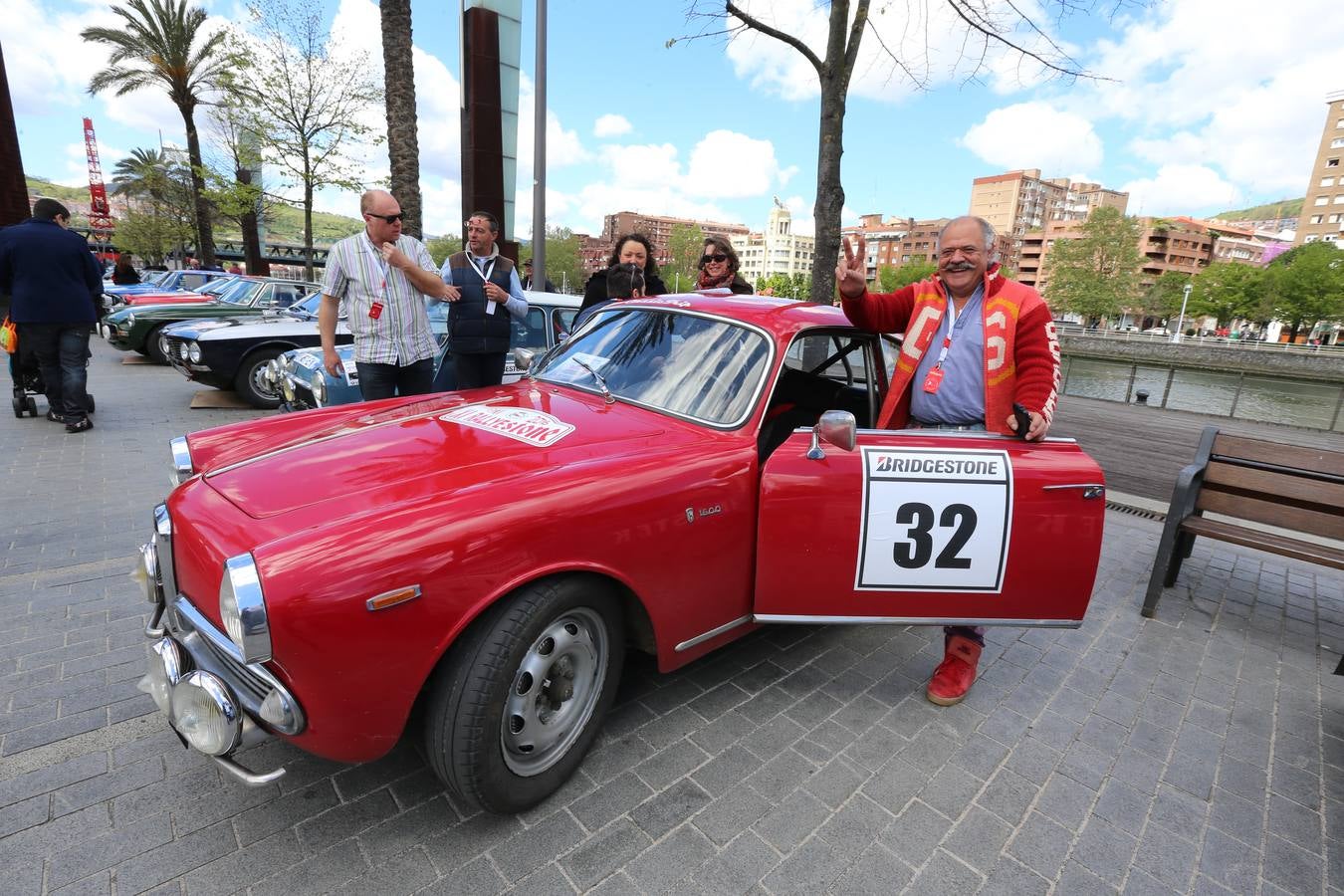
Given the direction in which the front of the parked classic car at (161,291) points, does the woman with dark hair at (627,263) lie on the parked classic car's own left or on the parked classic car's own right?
on the parked classic car's own left

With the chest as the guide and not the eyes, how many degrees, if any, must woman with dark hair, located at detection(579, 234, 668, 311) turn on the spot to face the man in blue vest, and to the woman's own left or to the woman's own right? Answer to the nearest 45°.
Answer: approximately 45° to the woman's own right

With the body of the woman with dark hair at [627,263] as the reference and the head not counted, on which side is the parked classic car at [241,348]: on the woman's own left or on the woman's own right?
on the woman's own right

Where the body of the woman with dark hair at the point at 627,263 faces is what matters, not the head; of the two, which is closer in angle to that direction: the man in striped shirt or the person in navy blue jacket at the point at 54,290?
the man in striped shirt

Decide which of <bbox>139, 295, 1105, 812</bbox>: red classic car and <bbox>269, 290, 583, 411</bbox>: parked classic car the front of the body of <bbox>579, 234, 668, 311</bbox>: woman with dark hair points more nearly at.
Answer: the red classic car

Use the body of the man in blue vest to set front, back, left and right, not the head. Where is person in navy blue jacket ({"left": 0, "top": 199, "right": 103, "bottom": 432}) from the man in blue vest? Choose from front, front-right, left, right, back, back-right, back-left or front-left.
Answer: back-right

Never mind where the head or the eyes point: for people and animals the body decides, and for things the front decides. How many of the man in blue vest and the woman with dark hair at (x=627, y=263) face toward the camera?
2

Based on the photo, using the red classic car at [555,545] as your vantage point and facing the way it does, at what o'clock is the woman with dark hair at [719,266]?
The woman with dark hair is roughly at 5 o'clock from the red classic car.

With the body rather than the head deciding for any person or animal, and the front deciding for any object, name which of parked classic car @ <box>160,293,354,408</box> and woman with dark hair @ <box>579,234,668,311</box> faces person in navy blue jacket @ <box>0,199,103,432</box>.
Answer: the parked classic car

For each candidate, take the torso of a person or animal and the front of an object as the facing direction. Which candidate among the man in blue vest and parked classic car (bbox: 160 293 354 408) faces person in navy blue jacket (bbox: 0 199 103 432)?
the parked classic car
